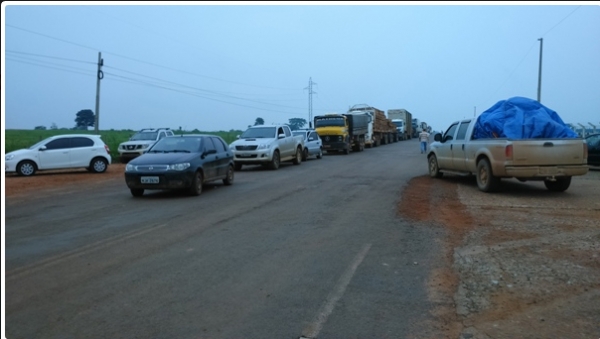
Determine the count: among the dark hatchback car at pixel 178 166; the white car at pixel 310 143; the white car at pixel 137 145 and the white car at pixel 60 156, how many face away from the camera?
0

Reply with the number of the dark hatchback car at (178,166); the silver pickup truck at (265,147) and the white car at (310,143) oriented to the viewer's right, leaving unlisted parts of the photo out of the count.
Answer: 0

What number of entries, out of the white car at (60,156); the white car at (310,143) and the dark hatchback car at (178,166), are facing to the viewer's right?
0

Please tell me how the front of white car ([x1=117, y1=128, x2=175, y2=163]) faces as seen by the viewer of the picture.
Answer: facing the viewer and to the left of the viewer

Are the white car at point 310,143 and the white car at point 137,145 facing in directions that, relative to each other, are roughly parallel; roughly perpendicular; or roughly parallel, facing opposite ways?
roughly parallel

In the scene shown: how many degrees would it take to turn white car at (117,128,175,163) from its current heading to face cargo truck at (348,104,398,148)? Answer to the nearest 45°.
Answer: approximately 180°

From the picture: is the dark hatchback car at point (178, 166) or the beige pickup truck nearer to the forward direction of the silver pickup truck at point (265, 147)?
the dark hatchback car

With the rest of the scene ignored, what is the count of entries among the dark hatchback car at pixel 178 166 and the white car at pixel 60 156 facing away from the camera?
0

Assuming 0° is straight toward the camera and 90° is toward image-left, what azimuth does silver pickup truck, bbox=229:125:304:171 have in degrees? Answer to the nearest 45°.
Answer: approximately 45°

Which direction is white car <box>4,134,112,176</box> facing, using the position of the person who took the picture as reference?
facing to the left of the viewer

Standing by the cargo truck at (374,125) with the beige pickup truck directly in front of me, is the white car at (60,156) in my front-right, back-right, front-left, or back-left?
front-right

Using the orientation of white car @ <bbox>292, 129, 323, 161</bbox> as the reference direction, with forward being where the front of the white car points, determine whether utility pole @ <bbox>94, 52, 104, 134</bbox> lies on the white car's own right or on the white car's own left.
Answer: on the white car's own right

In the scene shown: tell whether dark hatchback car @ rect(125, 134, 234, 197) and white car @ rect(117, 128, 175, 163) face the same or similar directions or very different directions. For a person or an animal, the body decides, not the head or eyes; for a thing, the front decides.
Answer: same or similar directions

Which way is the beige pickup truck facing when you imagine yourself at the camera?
facing away from the viewer and to the left of the viewer

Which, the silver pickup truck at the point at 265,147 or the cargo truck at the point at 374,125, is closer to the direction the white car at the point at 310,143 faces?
the silver pickup truck

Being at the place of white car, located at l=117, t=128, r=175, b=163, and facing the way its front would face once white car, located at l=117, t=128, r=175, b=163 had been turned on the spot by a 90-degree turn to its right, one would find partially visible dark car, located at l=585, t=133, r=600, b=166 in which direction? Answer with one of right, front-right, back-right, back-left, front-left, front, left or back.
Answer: back

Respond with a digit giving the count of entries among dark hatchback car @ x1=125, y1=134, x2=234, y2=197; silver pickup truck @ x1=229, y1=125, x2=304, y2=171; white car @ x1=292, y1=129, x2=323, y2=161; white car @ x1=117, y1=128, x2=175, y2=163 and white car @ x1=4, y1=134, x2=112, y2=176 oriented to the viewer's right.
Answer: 0

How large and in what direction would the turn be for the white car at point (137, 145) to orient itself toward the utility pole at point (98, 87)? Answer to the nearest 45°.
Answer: approximately 135° to its right

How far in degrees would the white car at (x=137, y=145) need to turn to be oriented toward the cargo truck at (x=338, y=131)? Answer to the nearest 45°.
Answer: approximately 135° to its left

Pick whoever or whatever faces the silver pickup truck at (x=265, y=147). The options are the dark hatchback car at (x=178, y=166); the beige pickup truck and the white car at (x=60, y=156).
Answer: the beige pickup truck
